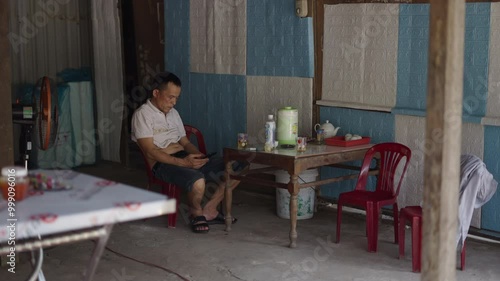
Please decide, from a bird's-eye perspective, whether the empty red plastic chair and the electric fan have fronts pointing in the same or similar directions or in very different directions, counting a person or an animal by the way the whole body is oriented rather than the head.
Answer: very different directions

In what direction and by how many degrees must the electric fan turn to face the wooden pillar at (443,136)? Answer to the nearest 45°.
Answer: approximately 45° to its right

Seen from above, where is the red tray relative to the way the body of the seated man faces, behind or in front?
in front

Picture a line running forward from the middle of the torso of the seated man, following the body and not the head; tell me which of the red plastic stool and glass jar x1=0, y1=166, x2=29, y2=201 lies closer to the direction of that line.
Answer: the red plastic stool

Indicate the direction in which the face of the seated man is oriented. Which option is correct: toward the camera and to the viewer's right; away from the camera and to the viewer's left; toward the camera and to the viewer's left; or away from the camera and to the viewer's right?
toward the camera and to the viewer's right

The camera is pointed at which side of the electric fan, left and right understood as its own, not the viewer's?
right

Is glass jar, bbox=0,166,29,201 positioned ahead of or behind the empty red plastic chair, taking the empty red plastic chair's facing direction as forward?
ahead

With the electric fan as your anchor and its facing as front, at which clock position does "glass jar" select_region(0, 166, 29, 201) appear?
The glass jar is roughly at 3 o'clock from the electric fan.

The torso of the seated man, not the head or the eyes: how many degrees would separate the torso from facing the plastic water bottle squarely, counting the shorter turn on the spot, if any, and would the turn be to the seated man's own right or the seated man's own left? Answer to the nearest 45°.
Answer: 0° — they already face it
